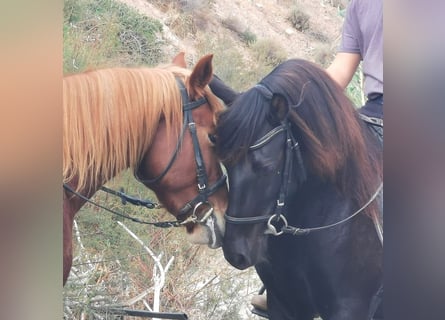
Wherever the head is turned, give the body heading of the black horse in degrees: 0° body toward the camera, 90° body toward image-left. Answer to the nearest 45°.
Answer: approximately 45°

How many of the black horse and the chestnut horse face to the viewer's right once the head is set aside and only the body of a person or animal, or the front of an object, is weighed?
1

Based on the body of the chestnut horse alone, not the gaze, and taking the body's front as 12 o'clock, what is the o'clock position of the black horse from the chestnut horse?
The black horse is roughly at 12 o'clock from the chestnut horse.

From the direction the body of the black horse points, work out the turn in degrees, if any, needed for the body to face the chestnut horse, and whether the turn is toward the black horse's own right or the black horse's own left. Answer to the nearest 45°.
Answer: approximately 45° to the black horse's own right

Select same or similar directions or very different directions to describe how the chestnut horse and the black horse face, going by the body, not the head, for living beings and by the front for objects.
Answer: very different directions

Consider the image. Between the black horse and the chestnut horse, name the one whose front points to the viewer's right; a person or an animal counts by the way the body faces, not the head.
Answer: the chestnut horse

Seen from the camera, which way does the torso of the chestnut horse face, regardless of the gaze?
to the viewer's right
